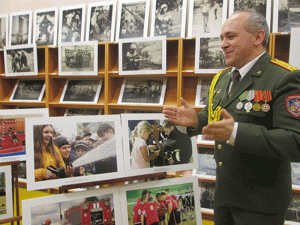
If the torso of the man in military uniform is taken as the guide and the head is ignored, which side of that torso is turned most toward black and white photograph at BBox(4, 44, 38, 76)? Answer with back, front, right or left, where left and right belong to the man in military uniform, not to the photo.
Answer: right

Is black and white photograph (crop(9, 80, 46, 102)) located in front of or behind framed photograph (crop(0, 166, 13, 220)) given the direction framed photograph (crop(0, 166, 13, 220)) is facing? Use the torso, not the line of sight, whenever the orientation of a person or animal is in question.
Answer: behind

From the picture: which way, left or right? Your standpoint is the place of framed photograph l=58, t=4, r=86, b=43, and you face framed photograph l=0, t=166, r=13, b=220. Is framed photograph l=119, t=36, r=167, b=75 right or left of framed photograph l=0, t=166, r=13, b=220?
left

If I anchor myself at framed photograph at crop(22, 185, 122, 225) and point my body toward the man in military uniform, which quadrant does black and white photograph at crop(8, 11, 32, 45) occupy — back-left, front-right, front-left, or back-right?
back-left

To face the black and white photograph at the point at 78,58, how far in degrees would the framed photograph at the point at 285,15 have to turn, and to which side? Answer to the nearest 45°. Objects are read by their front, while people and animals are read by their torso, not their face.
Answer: approximately 90° to its right

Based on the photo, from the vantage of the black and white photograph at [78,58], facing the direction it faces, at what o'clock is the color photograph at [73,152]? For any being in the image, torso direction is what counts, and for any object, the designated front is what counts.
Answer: The color photograph is roughly at 12 o'clock from the black and white photograph.
